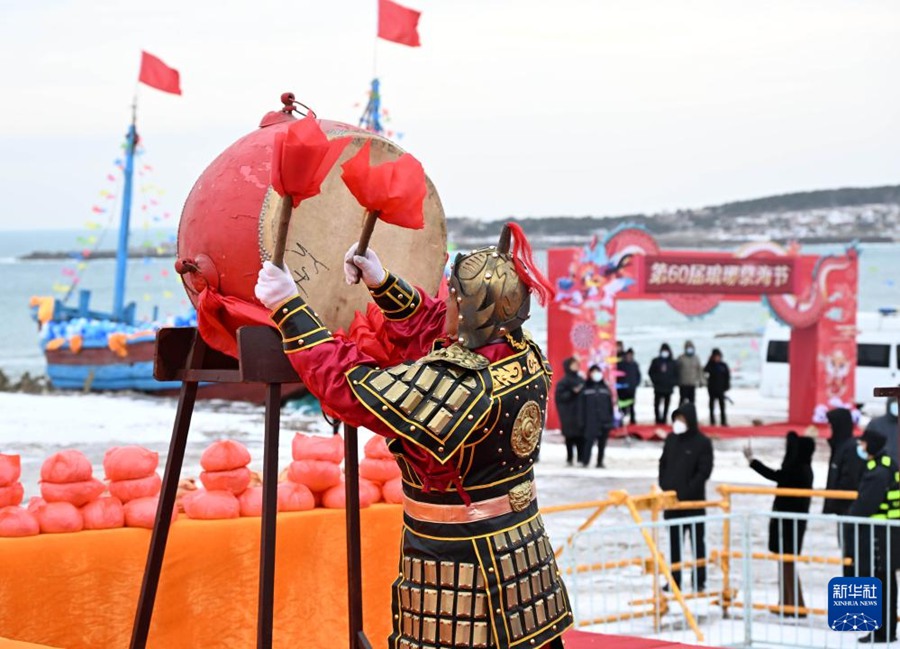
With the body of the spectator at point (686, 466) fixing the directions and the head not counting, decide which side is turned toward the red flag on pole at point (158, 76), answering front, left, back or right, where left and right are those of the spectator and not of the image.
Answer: right

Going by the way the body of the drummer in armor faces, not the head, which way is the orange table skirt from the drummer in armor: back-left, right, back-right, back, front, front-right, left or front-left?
front

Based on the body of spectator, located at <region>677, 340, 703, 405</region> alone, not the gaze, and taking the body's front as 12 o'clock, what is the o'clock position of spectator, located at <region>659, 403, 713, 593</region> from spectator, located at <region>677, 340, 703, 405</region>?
spectator, located at <region>659, 403, 713, 593</region> is roughly at 12 o'clock from spectator, located at <region>677, 340, 703, 405</region>.

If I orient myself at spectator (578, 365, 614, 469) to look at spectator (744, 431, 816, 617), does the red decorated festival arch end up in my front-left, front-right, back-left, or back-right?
back-left

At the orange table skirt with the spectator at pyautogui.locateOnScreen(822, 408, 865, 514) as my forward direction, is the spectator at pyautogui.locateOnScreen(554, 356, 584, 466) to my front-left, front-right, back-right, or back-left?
front-left

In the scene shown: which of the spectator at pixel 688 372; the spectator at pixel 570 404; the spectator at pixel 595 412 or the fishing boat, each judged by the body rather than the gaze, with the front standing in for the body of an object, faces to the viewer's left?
the fishing boat

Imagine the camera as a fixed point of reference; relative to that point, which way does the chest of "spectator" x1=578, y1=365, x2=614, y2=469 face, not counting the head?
toward the camera

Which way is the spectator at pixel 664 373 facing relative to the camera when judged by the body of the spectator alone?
toward the camera

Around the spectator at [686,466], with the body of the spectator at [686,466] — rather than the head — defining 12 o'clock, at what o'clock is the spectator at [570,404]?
the spectator at [570,404] is roughly at 6 o'clock from the spectator at [686,466].

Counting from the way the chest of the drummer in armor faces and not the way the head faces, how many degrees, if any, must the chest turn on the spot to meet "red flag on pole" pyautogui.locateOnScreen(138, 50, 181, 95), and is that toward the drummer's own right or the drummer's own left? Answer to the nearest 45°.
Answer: approximately 45° to the drummer's own right

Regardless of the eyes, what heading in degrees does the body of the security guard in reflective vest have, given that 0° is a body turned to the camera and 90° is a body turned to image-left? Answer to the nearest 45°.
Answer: approximately 90°

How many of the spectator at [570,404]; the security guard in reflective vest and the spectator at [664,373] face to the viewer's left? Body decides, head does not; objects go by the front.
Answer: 1

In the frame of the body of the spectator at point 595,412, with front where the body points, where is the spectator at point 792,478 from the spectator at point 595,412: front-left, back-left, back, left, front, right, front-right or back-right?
front

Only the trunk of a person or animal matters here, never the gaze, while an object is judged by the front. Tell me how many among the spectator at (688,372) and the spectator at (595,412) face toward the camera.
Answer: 2

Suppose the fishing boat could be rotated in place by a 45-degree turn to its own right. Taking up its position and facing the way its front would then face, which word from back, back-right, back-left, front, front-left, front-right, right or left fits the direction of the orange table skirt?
back-left

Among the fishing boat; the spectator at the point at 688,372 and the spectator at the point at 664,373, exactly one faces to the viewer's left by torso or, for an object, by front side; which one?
the fishing boat

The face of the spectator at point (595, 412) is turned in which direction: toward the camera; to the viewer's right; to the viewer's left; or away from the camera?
toward the camera
